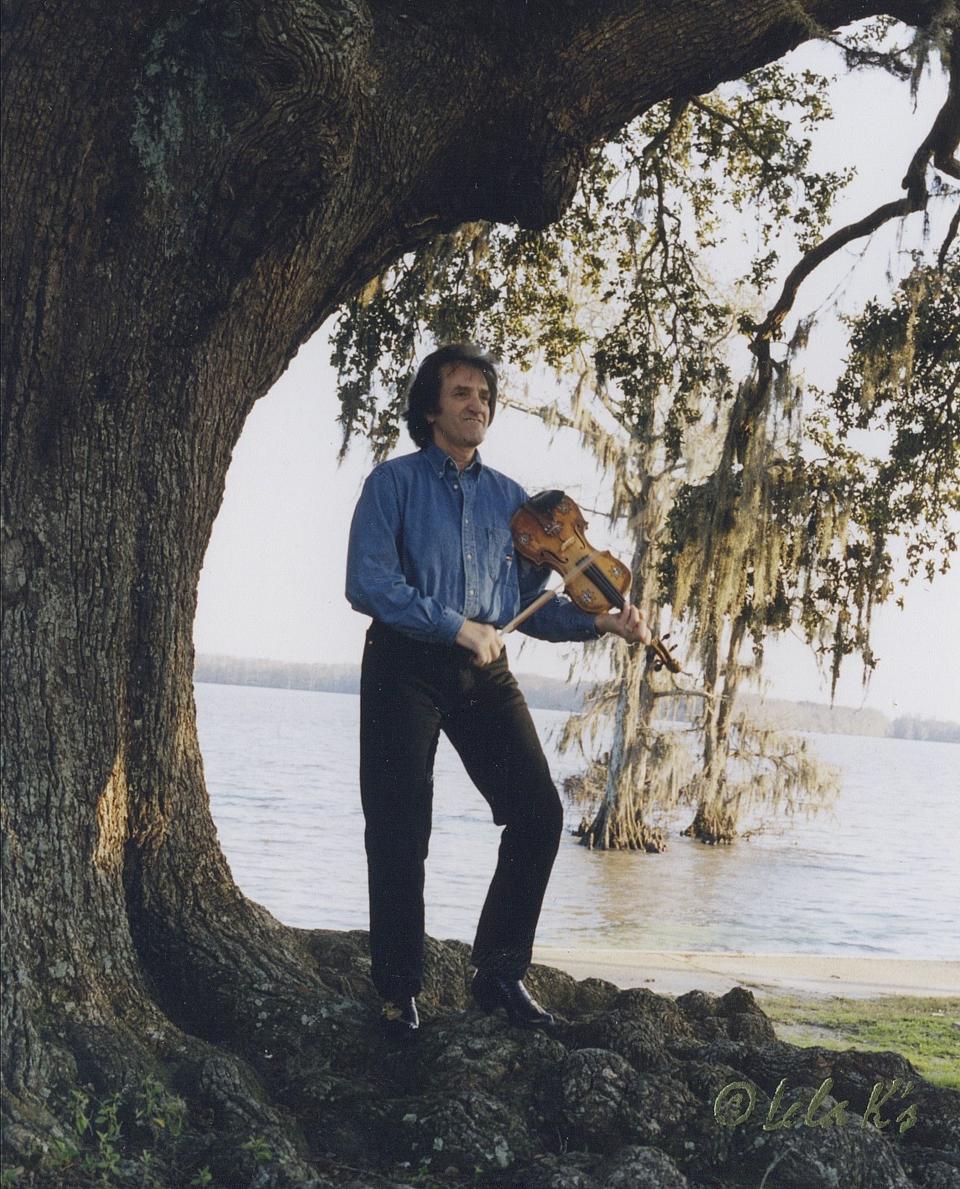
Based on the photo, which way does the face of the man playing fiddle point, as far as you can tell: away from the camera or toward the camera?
toward the camera

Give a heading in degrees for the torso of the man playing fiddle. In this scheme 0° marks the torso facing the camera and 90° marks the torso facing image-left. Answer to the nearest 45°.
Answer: approximately 315°
